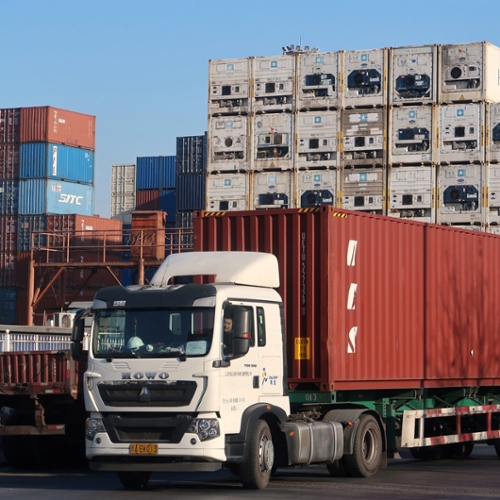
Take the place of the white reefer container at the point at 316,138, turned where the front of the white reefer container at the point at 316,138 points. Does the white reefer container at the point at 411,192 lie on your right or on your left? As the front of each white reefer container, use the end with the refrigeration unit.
on your left

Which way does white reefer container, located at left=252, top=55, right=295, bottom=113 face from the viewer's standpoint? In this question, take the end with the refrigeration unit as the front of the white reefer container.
toward the camera

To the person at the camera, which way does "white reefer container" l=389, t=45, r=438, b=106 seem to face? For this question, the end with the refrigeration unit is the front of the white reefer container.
facing the viewer

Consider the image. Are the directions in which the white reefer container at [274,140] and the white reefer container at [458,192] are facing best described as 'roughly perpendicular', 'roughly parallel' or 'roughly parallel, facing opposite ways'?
roughly parallel

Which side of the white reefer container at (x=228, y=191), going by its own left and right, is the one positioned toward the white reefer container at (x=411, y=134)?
left

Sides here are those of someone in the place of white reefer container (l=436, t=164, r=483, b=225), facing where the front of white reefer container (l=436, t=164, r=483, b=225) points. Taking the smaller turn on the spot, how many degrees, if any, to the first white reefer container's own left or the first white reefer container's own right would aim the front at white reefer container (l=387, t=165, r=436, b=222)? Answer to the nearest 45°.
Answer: approximately 90° to the first white reefer container's own right

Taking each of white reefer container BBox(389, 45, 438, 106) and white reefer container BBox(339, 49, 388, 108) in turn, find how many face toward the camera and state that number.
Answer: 2

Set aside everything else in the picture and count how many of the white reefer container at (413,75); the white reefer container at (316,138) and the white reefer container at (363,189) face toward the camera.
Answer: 3

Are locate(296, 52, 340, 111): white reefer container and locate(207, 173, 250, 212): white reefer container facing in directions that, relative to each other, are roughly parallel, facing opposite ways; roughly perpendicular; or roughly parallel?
roughly parallel

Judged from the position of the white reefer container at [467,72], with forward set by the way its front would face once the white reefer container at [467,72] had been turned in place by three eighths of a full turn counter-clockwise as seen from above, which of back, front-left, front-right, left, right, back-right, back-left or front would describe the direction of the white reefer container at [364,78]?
back-left

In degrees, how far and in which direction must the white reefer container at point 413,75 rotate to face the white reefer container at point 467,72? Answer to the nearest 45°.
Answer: approximately 90° to its left

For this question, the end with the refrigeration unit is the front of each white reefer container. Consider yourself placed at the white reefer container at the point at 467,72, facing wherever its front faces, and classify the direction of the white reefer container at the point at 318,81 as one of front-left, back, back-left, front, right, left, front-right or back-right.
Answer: right

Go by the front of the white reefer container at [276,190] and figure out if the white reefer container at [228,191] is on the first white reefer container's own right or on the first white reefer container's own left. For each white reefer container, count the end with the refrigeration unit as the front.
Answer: on the first white reefer container's own right

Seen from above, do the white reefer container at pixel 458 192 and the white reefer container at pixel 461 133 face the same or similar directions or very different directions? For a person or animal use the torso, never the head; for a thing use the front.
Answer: same or similar directions

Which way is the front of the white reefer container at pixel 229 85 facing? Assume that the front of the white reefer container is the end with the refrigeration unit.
toward the camera

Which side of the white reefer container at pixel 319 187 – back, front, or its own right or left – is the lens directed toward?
front
